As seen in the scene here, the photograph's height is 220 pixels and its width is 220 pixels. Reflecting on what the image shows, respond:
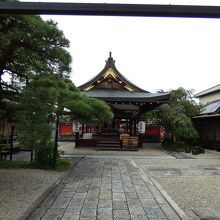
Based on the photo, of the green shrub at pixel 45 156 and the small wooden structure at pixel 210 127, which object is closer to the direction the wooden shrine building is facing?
the green shrub

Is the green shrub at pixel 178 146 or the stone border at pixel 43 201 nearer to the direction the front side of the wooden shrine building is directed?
the stone border

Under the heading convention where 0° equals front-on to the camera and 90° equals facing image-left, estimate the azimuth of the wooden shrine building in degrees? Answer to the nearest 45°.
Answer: approximately 0°

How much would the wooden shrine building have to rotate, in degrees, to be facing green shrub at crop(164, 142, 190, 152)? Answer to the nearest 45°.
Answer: approximately 90° to its left

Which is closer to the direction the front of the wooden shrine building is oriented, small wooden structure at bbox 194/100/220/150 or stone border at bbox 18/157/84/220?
the stone border

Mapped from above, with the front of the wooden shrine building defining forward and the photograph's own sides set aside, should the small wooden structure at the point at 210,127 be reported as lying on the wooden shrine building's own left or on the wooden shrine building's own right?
on the wooden shrine building's own left

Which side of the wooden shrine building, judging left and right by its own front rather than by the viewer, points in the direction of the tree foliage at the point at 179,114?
left

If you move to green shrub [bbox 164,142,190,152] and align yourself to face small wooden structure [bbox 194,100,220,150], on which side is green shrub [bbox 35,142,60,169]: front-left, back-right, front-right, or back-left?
back-right

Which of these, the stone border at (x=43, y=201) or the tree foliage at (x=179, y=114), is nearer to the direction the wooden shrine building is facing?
the stone border

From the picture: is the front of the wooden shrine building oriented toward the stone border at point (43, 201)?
yes
